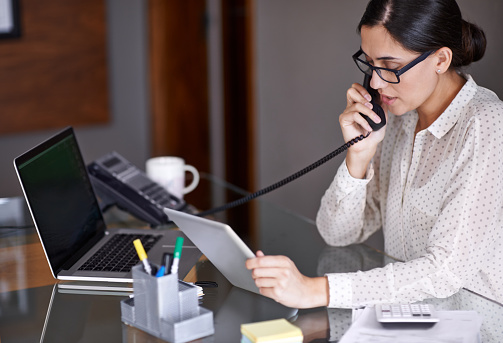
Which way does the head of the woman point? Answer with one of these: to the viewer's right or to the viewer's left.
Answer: to the viewer's left

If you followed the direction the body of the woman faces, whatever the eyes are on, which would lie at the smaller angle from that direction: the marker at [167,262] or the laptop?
the marker

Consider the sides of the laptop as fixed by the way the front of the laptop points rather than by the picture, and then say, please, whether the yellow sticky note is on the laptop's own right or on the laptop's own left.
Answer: on the laptop's own right

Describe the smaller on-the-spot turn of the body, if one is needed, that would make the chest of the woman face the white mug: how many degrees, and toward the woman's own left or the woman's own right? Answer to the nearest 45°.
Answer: approximately 90° to the woman's own right

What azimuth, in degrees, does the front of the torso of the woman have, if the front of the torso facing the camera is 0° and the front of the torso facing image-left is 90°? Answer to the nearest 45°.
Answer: approximately 45°

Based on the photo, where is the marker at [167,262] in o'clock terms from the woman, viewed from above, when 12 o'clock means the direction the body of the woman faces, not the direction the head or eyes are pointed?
The marker is roughly at 12 o'clock from the woman.

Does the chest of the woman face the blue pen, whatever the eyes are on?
yes

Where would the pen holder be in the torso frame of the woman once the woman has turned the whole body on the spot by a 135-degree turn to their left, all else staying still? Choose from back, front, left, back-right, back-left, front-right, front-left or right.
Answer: back-right

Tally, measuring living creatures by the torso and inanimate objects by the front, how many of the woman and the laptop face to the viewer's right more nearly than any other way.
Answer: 1

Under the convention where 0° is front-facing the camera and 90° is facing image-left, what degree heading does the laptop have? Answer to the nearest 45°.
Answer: approximately 270°

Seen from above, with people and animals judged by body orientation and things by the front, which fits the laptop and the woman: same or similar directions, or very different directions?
very different directions
